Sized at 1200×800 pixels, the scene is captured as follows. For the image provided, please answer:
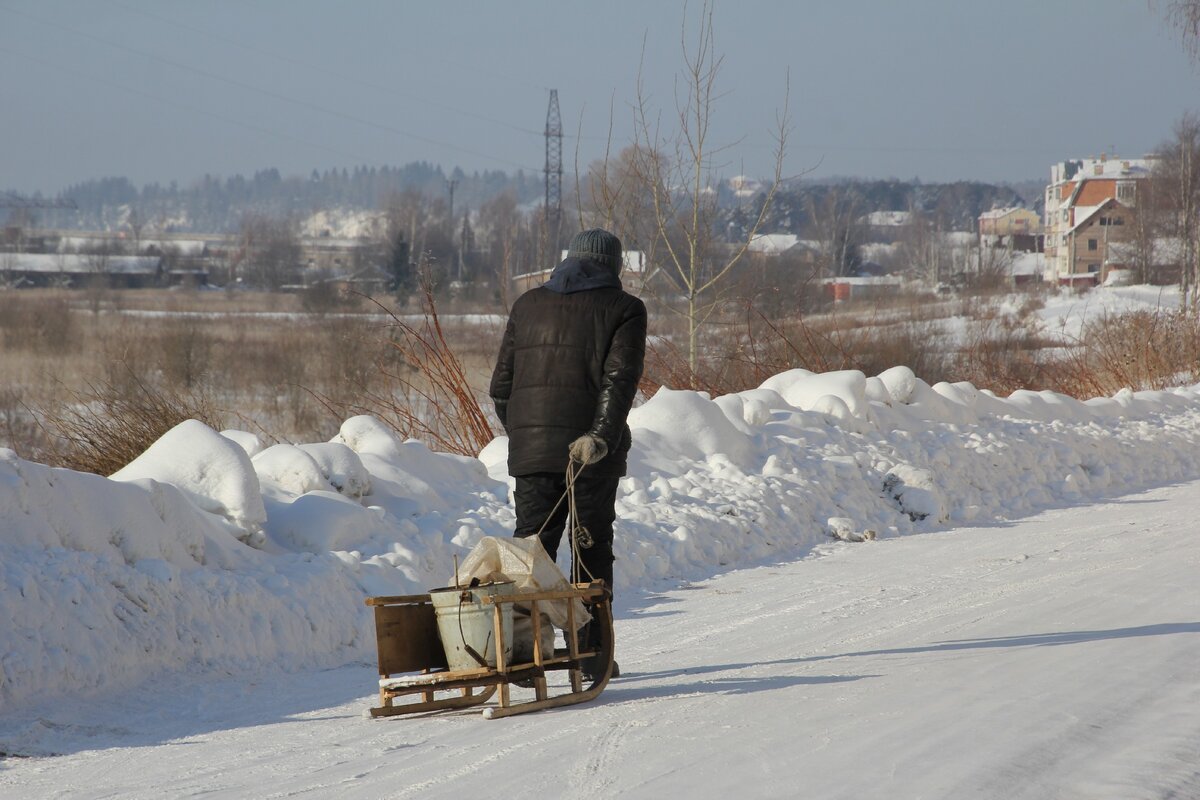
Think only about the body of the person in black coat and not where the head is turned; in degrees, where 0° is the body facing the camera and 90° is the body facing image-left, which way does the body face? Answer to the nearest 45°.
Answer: approximately 225°

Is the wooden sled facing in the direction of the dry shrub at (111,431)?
no

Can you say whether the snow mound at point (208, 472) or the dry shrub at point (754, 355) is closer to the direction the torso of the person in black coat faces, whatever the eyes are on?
the dry shrub

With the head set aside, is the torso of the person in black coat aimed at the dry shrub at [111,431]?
no

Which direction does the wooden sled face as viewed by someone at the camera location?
facing away from the viewer and to the right of the viewer

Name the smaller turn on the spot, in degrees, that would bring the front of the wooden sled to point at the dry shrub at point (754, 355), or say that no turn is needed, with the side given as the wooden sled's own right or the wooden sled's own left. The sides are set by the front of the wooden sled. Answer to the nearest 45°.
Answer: approximately 45° to the wooden sled's own left

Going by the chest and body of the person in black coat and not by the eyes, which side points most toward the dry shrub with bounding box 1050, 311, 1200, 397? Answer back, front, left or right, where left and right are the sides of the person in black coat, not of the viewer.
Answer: front

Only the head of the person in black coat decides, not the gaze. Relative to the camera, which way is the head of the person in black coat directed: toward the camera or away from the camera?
away from the camera

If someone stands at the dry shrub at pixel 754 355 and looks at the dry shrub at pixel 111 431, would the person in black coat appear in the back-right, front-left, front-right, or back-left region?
front-left

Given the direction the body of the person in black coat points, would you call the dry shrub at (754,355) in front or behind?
in front
